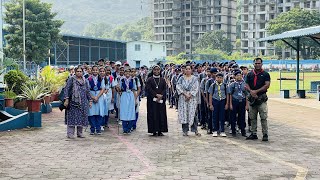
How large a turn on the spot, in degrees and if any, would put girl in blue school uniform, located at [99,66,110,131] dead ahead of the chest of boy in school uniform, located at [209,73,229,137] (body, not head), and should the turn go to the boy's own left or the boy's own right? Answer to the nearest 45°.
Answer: approximately 90° to the boy's own right

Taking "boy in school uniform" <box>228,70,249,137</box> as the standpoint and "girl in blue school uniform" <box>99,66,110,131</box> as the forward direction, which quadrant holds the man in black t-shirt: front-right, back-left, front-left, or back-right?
back-left

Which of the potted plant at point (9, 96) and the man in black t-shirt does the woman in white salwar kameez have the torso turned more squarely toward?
the man in black t-shirt

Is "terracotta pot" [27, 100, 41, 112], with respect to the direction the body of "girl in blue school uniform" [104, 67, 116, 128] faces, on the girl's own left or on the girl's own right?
on the girl's own right

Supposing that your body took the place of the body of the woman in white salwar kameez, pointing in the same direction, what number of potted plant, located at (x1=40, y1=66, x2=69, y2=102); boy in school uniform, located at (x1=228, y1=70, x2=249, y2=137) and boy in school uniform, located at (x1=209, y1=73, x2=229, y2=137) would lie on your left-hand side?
2

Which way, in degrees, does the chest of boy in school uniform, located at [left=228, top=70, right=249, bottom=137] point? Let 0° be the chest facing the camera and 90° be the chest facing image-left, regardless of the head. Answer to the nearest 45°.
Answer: approximately 0°
